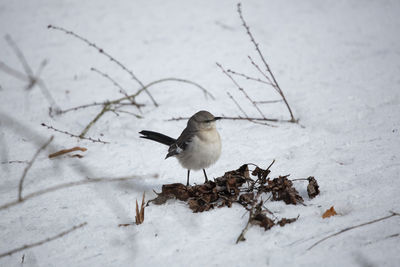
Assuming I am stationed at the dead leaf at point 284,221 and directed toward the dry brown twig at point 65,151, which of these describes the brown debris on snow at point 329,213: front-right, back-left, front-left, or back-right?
back-right

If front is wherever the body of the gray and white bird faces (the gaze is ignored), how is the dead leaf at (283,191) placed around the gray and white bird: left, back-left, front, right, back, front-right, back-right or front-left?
front

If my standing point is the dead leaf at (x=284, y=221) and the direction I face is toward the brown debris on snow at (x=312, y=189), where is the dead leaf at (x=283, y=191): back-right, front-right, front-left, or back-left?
front-left

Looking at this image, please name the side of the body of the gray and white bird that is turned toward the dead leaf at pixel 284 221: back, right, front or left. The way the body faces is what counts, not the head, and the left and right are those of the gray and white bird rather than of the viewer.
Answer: front

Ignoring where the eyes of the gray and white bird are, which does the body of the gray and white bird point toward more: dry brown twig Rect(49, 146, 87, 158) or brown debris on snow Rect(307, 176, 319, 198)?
the brown debris on snow

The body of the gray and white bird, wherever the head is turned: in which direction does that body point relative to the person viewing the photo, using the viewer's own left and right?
facing the viewer and to the right of the viewer

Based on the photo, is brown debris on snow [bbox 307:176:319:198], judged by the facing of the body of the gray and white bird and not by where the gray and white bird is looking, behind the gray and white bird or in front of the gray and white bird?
in front

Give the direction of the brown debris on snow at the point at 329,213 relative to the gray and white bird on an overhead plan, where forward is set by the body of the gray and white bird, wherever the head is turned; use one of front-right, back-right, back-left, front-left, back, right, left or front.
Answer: front

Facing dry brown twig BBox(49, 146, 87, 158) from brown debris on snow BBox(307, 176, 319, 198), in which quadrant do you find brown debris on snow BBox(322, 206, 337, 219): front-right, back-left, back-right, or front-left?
back-left

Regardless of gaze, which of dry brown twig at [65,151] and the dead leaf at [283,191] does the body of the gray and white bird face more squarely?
the dead leaf
